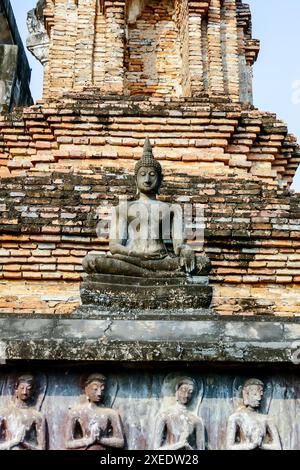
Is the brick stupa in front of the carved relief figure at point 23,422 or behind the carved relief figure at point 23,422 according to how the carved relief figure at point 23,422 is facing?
behind

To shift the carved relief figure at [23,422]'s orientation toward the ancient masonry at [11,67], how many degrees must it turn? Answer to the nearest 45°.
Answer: approximately 180°

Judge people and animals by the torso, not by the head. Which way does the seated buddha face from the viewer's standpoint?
toward the camera

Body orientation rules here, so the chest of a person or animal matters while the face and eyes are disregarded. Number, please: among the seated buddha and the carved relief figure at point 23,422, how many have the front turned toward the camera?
2

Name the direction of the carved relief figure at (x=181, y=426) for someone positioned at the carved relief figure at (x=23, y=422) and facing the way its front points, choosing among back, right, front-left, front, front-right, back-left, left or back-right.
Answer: left

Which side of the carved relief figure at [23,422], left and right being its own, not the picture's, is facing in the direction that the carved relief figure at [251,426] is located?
left

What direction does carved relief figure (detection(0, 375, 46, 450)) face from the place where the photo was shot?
facing the viewer

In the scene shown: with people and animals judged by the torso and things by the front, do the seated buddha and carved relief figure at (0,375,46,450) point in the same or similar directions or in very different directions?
same or similar directions
